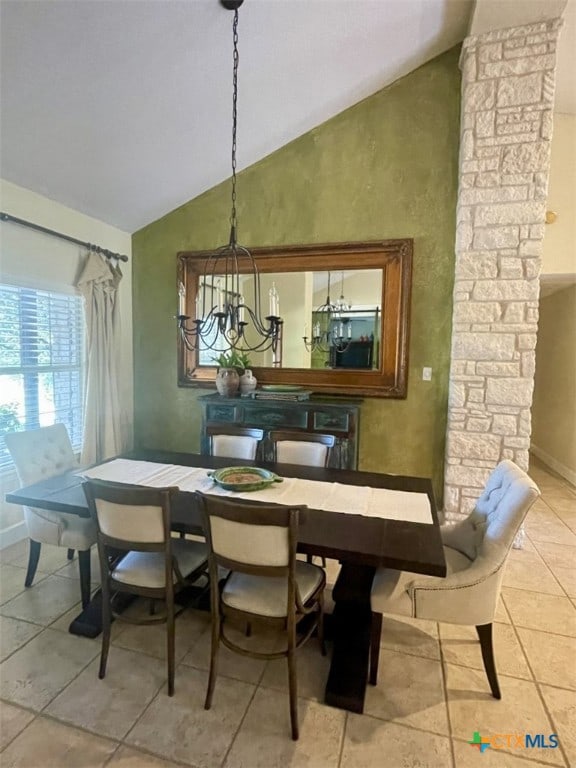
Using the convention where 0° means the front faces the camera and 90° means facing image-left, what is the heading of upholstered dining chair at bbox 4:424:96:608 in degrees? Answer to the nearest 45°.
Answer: approximately 315°

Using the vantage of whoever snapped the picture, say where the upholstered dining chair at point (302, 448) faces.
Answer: facing the viewer

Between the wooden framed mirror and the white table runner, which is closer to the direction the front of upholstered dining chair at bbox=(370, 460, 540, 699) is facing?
the white table runner

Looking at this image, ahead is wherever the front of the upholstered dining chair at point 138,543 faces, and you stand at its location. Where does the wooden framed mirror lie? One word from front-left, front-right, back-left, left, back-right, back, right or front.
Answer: front

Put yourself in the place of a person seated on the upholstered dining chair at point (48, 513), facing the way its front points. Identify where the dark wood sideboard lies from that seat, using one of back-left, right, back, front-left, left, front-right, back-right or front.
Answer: front-left

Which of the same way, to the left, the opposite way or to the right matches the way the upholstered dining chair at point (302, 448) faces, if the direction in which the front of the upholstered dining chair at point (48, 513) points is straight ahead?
to the right

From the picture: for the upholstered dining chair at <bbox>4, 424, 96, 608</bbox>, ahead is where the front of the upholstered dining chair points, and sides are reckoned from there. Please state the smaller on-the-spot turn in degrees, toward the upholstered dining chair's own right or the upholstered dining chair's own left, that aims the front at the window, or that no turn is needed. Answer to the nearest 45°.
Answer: approximately 135° to the upholstered dining chair's own left

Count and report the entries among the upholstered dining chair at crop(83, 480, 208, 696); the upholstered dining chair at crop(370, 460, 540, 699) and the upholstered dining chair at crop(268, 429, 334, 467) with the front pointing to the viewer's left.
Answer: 1

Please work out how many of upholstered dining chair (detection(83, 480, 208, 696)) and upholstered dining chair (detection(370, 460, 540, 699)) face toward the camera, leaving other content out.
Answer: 0

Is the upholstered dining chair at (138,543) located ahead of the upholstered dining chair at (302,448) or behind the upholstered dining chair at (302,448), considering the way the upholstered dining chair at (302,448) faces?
ahead

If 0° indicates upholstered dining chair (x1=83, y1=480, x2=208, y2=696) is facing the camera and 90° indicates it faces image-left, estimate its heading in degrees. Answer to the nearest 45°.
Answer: approximately 225°

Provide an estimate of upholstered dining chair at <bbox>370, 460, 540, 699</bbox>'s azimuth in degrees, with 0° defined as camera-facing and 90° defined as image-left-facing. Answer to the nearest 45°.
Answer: approximately 90°

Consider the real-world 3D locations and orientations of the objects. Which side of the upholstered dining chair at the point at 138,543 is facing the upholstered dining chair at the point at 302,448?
front

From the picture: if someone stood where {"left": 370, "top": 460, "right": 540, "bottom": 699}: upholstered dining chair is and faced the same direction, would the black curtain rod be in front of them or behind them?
in front
